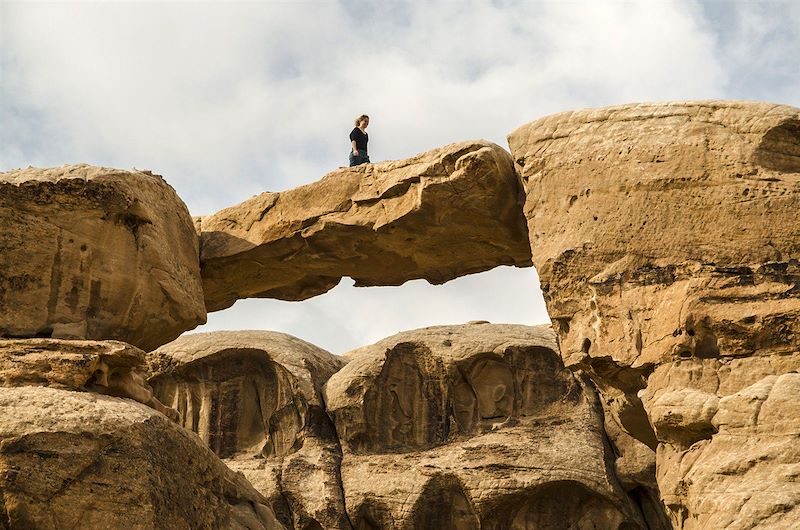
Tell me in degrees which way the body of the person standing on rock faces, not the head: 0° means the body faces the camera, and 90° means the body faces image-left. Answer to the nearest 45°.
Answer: approximately 315°

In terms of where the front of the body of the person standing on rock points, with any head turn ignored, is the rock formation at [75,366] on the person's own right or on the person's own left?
on the person's own right
